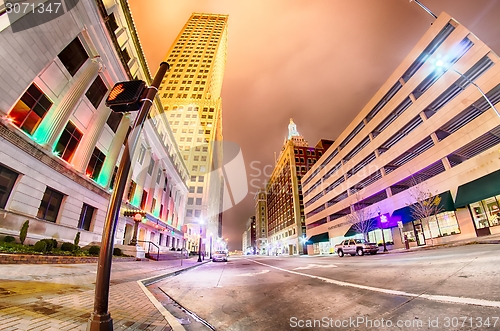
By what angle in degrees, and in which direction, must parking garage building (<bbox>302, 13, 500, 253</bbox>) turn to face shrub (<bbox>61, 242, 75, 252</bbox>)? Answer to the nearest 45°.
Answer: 0° — it already faces it

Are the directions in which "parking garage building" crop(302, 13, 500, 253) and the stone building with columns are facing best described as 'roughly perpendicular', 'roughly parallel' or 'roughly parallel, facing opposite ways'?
roughly parallel, facing opposite ways

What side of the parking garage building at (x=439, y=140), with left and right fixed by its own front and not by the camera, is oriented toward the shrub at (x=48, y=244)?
front

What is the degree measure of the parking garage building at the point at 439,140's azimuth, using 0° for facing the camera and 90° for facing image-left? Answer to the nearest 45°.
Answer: approximately 45°

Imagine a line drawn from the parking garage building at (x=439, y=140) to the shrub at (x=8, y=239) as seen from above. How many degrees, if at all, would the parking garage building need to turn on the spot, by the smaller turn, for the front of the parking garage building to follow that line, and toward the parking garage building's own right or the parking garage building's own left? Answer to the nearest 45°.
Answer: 0° — it already faces it

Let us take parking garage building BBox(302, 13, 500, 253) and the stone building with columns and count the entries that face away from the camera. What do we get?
0

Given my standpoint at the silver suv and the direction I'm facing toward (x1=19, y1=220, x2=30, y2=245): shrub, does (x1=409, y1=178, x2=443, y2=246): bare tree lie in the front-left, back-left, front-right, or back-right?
back-left

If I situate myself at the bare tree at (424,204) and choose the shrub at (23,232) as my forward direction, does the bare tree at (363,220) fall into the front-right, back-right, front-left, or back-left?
back-right

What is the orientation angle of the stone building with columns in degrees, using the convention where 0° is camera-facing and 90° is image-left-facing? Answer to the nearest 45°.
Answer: approximately 315°

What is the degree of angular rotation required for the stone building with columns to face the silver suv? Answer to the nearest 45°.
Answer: approximately 45° to its left

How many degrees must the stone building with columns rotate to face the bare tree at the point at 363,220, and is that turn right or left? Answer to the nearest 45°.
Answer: approximately 45° to its left
